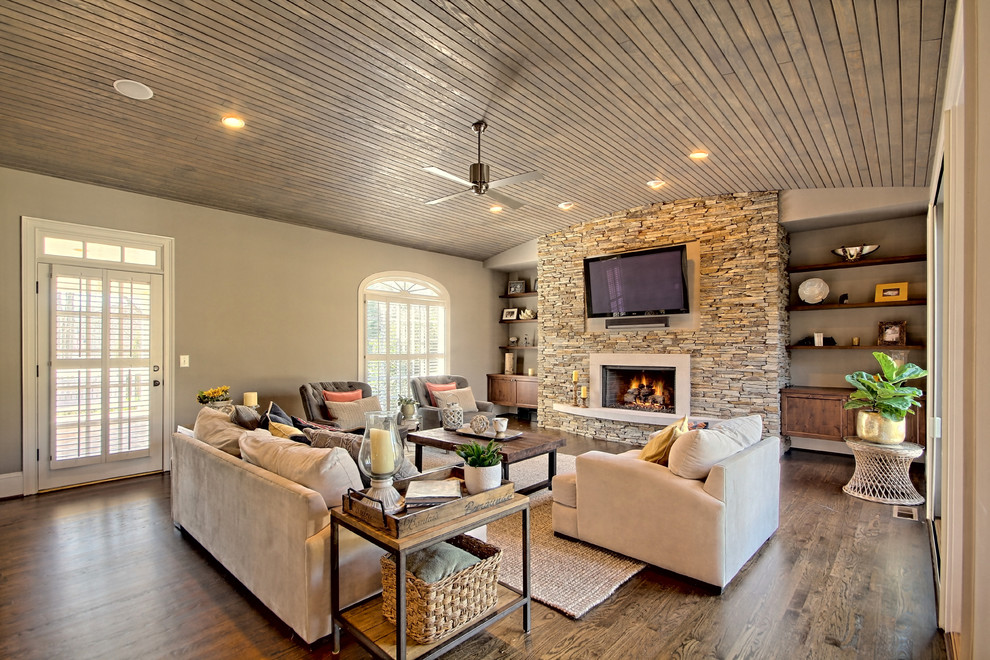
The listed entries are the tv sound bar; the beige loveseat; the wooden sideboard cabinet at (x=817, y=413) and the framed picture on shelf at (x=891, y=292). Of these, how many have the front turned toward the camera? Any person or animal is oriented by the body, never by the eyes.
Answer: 3

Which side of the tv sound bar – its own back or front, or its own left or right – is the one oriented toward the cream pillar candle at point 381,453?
front

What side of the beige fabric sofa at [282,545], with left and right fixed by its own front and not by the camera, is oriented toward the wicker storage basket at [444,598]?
right

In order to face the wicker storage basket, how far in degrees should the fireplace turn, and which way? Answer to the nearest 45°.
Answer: approximately 45° to its left

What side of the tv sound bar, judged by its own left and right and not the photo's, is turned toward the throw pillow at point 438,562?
front

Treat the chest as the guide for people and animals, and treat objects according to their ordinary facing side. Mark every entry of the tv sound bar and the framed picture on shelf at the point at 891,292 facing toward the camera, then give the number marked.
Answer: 2

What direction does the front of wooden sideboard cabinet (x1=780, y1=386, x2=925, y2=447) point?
toward the camera

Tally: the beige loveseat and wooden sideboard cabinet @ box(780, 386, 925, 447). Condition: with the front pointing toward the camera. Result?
1

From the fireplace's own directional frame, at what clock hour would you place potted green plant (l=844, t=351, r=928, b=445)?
The potted green plant is roughly at 9 o'clock from the fireplace.

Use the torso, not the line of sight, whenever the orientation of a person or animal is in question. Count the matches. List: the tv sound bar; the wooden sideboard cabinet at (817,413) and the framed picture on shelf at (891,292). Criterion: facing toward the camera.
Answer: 3

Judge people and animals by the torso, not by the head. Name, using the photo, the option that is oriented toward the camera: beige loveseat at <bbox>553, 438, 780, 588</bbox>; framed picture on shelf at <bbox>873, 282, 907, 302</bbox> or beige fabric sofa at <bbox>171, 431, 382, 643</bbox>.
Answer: the framed picture on shelf

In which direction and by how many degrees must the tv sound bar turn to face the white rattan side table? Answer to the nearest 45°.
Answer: approximately 45° to its left

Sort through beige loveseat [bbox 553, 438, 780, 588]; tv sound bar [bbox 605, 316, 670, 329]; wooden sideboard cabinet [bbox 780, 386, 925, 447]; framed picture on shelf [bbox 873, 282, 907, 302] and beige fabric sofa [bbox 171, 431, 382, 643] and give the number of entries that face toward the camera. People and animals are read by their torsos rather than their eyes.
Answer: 3

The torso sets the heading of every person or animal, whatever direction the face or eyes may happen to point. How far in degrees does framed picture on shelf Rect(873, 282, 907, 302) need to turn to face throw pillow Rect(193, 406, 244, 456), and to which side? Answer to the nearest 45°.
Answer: approximately 45° to its right

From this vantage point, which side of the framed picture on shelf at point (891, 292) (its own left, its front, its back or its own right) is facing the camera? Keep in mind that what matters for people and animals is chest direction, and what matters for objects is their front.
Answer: front

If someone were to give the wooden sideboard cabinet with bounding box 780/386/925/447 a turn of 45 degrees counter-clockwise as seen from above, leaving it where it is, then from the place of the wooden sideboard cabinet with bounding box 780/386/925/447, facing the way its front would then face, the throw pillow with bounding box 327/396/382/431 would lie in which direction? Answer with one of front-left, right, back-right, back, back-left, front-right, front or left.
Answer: right

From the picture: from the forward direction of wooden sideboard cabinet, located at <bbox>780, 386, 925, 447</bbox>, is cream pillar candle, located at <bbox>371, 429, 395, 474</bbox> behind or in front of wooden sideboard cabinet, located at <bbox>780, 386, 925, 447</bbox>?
in front
